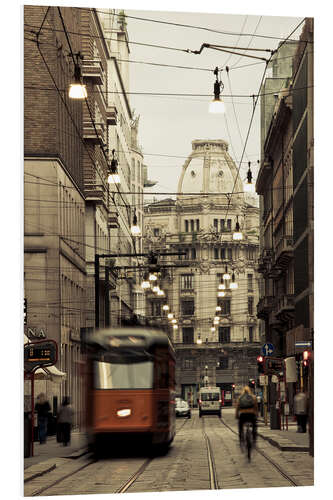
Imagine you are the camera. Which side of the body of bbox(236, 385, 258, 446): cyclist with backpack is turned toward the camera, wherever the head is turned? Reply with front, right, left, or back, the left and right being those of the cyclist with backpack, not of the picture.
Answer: back

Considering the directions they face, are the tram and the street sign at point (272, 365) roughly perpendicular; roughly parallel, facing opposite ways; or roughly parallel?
roughly parallel

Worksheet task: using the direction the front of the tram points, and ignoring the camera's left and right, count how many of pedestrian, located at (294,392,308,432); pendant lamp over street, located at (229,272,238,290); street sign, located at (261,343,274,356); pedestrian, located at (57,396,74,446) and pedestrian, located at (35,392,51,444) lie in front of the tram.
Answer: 0

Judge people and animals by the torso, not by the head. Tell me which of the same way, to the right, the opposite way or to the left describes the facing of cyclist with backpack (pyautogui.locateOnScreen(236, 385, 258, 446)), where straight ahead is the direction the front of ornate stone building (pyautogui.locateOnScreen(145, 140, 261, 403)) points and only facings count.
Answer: the opposite way

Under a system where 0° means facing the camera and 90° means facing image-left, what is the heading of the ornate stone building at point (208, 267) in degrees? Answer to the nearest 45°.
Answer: approximately 0°

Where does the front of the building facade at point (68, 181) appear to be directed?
to the viewer's right

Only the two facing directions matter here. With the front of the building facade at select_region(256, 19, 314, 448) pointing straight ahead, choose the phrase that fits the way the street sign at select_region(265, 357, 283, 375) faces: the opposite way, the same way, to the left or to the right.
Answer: to the left

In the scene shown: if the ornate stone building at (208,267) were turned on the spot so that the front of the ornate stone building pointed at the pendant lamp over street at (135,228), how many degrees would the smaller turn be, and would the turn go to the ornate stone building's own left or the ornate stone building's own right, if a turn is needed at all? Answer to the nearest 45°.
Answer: approximately 45° to the ornate stone building's own right

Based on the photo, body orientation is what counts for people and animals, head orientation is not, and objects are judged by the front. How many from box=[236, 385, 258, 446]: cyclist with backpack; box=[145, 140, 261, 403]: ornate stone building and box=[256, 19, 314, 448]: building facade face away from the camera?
1

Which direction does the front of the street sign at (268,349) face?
toward the camera

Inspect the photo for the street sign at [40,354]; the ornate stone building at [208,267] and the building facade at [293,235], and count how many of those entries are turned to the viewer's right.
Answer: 0

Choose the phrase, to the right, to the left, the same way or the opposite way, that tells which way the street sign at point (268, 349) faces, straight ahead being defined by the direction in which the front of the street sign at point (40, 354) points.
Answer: the same way

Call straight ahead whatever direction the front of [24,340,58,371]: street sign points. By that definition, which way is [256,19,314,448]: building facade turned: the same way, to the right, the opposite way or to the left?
to the right

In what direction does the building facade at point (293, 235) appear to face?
to the viewer's left

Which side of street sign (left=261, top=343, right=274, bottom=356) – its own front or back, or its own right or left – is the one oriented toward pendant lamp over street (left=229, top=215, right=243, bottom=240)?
front

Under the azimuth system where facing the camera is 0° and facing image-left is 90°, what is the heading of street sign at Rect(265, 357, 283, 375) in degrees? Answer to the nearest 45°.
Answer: approximately 0°
